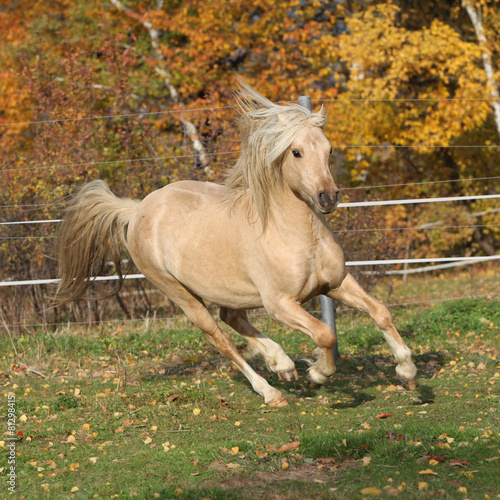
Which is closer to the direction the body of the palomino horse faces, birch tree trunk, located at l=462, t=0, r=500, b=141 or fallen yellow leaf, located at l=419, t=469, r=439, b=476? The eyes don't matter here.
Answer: the fallen yellow leaf

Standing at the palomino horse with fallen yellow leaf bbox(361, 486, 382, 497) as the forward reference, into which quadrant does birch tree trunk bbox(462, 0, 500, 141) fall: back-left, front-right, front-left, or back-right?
back-left

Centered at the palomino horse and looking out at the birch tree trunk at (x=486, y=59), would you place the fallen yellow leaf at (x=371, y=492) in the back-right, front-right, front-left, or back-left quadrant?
back-right

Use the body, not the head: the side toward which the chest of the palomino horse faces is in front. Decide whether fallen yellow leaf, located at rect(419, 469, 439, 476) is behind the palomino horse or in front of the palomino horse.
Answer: in front

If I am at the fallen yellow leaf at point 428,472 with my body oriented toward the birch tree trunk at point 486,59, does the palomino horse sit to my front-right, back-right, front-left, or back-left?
front-left

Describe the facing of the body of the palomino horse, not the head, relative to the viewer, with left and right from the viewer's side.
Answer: facing the viewer and to the right of the viewer

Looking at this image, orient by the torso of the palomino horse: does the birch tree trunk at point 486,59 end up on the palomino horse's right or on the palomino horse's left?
on the palomino horse's left

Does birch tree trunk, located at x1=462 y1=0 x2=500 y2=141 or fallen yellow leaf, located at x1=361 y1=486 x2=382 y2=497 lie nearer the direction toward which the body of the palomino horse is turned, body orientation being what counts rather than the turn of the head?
the fallen yellow leaf

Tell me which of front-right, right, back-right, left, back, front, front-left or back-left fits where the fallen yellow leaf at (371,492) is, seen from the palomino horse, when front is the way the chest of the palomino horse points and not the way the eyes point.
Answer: front-right
